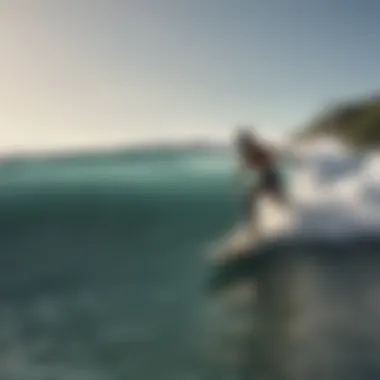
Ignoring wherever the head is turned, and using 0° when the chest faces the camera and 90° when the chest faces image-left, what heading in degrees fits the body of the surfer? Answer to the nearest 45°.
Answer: approximately 90°
